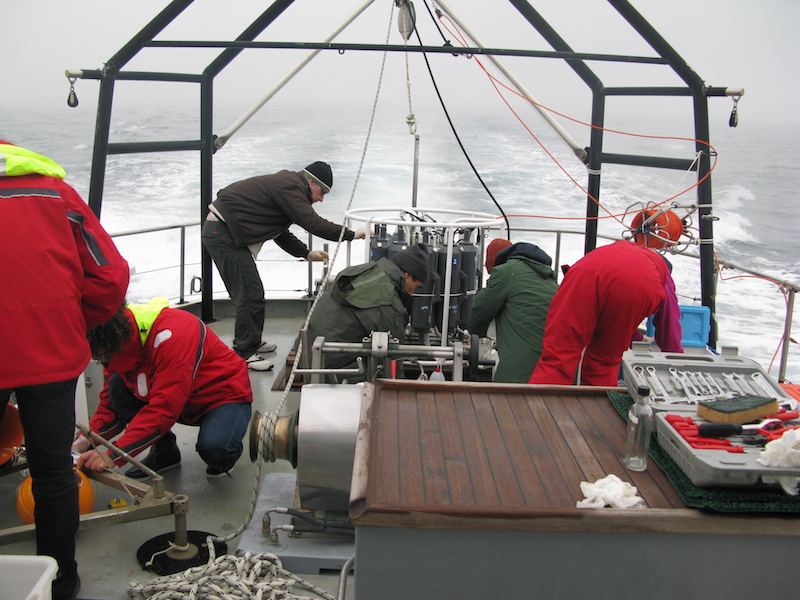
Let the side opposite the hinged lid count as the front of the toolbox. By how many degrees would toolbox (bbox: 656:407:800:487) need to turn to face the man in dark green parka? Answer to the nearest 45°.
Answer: approximately 135° to its right

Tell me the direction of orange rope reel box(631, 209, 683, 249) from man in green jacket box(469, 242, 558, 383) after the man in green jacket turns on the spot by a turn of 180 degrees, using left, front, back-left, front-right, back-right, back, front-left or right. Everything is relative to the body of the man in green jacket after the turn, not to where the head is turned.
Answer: left

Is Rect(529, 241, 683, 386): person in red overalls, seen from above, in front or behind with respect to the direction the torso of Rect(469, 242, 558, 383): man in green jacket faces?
behind

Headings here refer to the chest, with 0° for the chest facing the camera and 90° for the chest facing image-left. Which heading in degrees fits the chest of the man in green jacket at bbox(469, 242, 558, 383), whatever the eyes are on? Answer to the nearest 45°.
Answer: approximately 135°

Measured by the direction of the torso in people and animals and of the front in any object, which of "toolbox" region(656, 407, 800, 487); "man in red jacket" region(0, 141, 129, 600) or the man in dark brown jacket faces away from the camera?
the man in red jacket

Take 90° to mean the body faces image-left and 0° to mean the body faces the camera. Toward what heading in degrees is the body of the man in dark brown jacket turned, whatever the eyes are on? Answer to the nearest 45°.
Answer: approximately 270°

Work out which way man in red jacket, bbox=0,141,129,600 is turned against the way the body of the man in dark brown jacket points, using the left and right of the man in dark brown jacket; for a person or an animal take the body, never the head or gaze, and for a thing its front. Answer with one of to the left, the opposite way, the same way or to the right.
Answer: to the left

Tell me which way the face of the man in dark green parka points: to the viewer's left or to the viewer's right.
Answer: to the viewer's right

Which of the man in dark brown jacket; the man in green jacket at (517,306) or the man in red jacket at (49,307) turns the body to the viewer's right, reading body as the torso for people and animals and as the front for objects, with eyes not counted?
the man in dark brown jacket

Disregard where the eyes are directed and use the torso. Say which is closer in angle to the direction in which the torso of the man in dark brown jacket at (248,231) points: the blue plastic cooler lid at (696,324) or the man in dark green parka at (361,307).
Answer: the blue plastic cooler lid

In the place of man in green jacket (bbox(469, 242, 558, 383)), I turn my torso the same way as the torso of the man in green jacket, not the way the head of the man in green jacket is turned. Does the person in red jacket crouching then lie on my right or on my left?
on my left

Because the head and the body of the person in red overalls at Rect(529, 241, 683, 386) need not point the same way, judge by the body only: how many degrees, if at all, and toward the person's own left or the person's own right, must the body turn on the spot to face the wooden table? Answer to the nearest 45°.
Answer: approximately 135° to the person's own right

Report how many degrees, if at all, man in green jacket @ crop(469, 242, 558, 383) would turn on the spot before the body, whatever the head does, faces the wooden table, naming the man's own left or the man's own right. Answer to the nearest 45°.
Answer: approximately 135° to the man's own left

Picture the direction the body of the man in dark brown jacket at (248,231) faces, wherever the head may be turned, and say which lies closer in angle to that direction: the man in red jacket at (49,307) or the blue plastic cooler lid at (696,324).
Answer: the blue plastic cooler lid

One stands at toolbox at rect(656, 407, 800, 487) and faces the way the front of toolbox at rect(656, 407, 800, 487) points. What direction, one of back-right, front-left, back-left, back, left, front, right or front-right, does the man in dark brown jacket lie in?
back-right

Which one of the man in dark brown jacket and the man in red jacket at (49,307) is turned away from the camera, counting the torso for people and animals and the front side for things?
the man in red jacket
